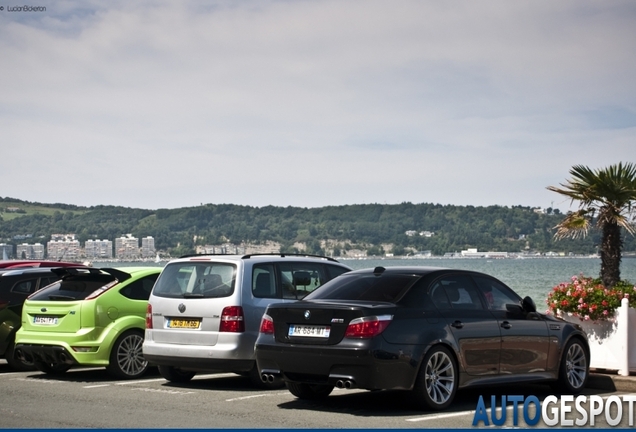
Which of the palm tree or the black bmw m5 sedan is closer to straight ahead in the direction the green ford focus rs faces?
the palm tree

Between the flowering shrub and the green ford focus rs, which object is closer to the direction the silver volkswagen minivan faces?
the flowering shrub

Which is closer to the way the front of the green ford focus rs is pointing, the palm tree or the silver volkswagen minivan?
the palm tree

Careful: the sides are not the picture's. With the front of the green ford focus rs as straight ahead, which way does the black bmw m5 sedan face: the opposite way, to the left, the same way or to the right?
the same way

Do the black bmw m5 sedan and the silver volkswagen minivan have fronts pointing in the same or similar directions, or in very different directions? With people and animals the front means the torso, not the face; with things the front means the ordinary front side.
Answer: same or similar directions

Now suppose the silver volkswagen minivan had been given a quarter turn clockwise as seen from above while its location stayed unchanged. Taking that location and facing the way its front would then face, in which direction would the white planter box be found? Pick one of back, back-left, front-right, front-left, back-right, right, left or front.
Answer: front-left

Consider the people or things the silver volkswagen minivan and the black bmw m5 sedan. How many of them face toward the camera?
0

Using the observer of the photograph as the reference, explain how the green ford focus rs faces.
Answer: facing away from the viewer and to the right of the viewer

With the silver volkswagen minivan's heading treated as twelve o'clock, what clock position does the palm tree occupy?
The palm tree is roughly at 1 o'clock from the silver volkswagen minivan.

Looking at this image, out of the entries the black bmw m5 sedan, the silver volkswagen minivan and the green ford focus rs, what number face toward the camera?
0

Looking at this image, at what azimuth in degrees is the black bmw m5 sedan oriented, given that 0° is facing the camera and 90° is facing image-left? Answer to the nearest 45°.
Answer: approximately 225°

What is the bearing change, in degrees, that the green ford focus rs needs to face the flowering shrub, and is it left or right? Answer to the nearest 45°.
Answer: approximately 45° to its right

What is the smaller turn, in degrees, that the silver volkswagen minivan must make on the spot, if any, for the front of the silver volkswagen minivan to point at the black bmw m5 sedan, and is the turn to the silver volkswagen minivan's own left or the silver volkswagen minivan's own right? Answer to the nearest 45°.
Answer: approximately 90° to the silver volkswagen minivan's own right

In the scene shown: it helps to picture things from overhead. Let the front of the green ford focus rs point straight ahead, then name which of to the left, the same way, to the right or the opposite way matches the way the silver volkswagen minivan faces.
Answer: the same way

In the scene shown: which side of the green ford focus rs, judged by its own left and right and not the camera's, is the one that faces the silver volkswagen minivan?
right

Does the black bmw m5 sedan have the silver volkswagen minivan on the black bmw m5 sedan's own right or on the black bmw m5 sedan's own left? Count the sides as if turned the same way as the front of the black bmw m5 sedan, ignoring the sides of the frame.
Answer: on the black bmw m5 sedan's own left

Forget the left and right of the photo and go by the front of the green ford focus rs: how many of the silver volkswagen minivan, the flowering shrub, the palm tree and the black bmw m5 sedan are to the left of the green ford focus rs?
0

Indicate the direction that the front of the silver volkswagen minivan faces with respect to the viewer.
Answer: facing away from the viewer and to the right of the viewer

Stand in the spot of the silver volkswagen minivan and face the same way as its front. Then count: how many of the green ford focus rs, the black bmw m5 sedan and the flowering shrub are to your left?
1
